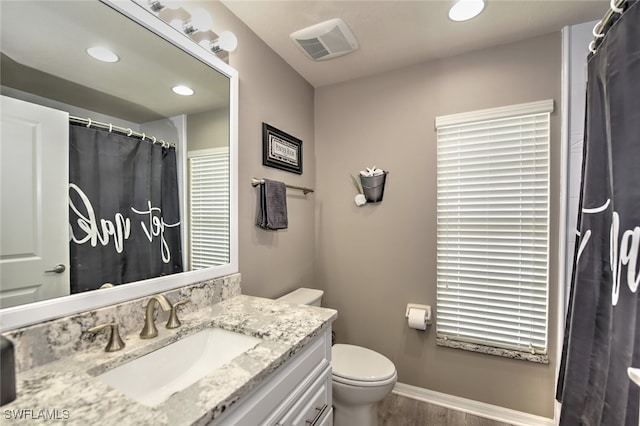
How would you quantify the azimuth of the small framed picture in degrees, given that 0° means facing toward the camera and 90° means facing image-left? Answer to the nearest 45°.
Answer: approximately 315°

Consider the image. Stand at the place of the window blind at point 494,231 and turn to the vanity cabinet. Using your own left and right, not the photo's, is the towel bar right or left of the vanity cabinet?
right

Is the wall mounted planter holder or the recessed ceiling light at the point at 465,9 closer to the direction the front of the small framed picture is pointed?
the recessed ceiling light

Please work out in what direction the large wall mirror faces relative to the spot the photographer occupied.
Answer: facing the viewer and to the right of the viewer

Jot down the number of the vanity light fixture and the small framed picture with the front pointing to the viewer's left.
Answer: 0

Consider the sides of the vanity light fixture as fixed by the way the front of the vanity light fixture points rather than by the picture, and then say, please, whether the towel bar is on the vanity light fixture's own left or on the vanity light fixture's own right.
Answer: on the vanity light fixture's own left

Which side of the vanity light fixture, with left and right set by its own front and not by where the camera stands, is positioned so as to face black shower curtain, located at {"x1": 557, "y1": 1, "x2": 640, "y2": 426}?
front

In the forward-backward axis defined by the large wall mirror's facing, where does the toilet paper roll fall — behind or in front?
in front

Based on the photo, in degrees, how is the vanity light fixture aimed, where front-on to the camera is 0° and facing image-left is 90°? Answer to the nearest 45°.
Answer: approximately 315°

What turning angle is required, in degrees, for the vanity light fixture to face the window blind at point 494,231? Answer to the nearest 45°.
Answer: approximately 45° to its left

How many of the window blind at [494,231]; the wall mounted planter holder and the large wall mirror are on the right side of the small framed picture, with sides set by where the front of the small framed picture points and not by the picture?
1

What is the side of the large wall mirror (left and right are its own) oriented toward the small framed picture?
left

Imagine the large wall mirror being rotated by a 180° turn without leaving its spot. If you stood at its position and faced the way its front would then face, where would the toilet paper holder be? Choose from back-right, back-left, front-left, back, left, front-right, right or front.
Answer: back-right

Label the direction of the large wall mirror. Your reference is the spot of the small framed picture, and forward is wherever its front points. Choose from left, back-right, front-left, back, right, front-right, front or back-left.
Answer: right

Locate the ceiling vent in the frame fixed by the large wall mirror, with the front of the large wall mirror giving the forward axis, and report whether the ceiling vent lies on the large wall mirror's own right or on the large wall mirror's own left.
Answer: on the large wall mirror's own left
